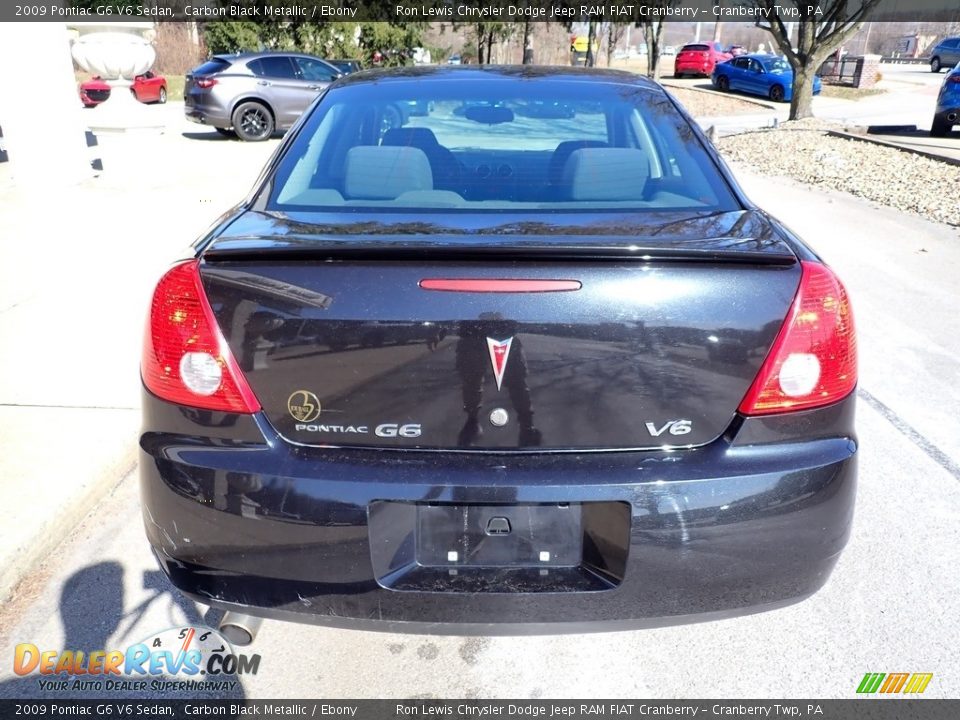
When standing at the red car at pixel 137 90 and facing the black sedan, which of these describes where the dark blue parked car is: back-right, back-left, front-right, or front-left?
front-left

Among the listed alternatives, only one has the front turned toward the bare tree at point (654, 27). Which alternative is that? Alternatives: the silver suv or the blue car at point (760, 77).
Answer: the silver suv

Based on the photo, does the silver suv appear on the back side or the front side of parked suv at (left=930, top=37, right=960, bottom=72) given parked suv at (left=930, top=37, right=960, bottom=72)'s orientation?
on the front side

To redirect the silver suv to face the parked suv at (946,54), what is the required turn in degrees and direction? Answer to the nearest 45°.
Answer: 0° — it already faces it

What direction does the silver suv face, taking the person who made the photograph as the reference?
facing away from the viewer and to the right of the viewer

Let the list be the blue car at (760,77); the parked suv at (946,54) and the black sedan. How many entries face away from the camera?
1

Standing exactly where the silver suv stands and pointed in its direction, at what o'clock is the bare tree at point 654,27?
The bare tree is roughly at 12 o'clock from the silver suv.

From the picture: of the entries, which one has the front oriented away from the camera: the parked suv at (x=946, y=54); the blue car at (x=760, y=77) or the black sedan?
the black sedan

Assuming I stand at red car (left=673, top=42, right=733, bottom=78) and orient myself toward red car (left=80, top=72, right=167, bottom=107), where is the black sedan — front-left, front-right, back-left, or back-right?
front-left

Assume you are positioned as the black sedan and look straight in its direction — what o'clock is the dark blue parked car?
The dark blue parked car is roughly at 1 o'clock from the black sedan.

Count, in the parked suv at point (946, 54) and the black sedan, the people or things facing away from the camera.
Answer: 1

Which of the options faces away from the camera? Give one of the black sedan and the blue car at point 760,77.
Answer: the black sedan

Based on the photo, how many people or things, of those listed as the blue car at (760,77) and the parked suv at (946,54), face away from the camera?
0

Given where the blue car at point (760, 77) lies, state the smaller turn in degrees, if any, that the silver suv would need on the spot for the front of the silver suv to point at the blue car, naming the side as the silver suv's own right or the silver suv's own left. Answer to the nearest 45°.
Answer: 0° — it already faces it

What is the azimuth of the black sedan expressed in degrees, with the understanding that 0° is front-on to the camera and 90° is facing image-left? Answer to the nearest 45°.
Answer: approximately 180°
